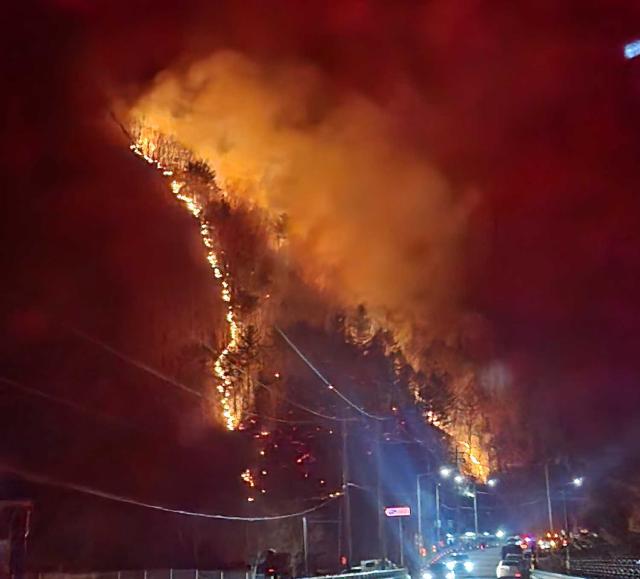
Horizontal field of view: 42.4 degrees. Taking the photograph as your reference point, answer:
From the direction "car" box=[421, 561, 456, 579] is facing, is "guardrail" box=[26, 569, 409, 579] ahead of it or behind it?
ahead

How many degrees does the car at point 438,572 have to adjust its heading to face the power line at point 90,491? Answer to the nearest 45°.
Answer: approximately 45° to its right

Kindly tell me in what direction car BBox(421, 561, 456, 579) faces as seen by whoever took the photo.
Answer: facing the viewer

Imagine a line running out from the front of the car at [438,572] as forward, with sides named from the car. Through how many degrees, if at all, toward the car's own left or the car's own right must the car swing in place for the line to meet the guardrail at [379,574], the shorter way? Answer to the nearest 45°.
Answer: approximately 45° to the car's own right
